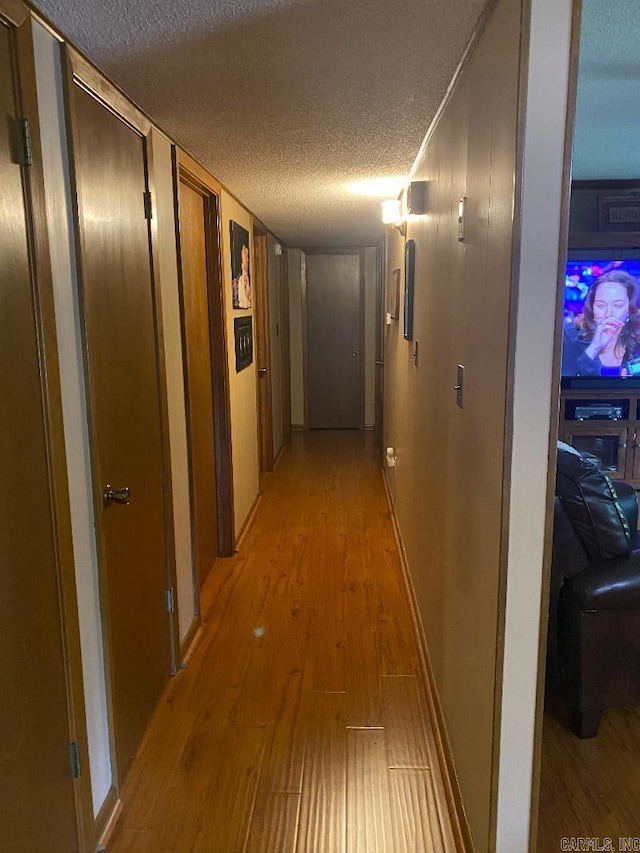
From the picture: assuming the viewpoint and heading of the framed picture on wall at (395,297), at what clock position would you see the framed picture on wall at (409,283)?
the framed picture on wall at (409,283) is roughly at 9 o'clock from the framed picture on wall at (395,297).

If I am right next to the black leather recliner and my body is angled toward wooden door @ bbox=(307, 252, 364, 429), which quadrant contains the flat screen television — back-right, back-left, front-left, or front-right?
front-right

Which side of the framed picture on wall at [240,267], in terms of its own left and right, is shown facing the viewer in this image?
right

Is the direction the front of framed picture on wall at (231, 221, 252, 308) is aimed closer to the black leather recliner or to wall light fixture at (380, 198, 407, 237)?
the wall light fixture

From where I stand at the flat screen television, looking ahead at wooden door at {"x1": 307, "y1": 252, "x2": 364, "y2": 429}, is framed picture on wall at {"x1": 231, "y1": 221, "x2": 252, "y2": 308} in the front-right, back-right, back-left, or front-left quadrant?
front-left

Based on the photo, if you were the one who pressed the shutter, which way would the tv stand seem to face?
facing the viewer

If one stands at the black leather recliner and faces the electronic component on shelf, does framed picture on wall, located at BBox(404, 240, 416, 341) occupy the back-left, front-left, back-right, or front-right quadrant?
front-left

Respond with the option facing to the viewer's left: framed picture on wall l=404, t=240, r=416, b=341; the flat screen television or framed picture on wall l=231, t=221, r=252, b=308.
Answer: framed picture on wall l=404, t=240, r=416, b=341

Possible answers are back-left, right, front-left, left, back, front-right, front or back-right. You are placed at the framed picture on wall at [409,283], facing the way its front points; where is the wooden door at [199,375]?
front

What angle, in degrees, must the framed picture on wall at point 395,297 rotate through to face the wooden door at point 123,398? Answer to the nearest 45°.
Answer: approximately 90° to its left

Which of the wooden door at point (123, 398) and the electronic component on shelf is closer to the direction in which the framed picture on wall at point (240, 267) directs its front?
the electronic component on shelf

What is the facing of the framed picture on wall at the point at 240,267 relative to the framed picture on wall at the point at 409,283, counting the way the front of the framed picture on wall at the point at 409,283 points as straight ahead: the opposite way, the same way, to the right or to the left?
the opposite way

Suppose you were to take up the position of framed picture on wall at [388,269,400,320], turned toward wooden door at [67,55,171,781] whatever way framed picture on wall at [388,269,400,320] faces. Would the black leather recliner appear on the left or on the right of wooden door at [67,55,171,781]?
left

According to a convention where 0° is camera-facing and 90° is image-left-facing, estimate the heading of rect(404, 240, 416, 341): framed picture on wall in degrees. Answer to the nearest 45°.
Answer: approximately 90°

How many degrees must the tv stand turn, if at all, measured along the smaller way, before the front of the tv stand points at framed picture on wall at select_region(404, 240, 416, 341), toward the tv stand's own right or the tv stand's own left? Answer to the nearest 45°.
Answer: approximately 45° to the tv stand's own right

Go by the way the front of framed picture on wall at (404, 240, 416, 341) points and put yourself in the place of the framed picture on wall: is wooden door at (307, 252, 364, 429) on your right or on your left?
on your right

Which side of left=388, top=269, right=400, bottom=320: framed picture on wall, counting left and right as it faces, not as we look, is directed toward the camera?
left

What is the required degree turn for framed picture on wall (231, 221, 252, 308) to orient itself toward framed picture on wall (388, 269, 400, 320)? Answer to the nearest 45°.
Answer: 0° — it already faces it

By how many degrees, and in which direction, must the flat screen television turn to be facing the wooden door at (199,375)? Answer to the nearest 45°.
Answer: approximately 45° to its right
